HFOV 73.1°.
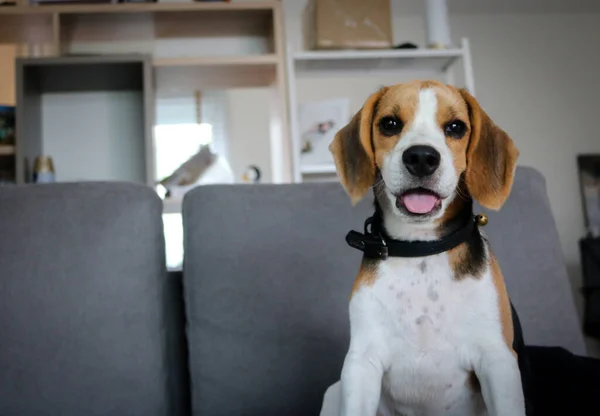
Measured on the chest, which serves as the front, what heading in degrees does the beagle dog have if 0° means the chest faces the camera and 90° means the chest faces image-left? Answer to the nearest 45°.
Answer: approximately 0°

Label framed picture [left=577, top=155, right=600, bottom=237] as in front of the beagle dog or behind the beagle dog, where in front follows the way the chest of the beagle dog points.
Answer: behind

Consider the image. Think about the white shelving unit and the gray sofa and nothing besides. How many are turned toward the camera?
2

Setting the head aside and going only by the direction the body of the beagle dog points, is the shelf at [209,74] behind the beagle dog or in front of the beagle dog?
behind

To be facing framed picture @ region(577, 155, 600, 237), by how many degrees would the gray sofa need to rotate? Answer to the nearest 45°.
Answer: approximately 135° to its left

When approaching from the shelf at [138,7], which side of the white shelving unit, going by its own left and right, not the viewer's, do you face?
right

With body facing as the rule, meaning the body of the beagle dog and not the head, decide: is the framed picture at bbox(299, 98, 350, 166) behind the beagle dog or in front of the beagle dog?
behind

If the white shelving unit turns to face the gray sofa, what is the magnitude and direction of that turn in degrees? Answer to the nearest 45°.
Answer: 0° — it already faces it

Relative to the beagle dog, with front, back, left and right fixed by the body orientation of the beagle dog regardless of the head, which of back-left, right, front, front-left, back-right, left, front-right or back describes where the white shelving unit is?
back

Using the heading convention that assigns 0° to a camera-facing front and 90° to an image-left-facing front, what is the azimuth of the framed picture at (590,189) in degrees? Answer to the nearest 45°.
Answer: approximately 45°
